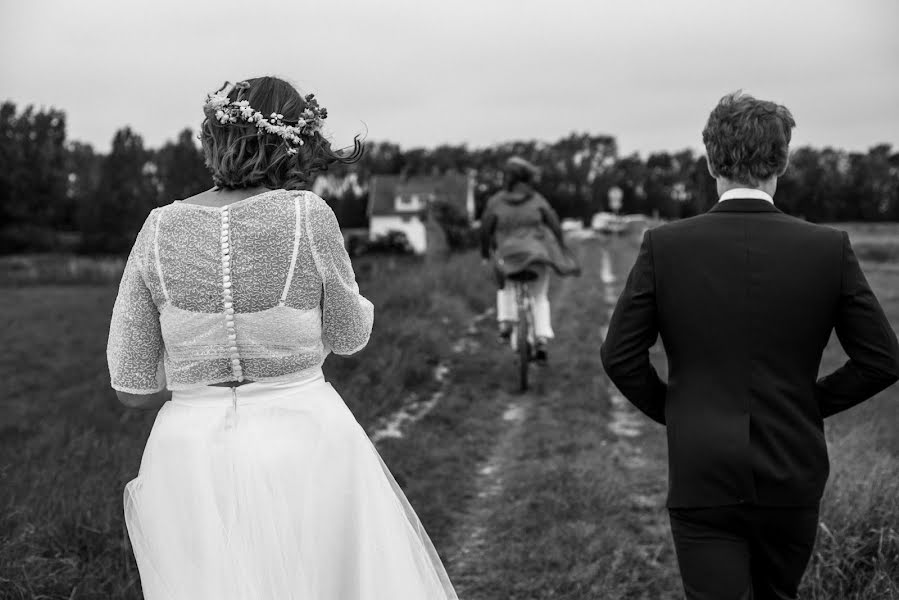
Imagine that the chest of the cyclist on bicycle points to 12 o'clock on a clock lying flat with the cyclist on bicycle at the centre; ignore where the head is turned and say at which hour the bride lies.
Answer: The bride is roughly at 6 o'clock from the cyclist on bicycle.

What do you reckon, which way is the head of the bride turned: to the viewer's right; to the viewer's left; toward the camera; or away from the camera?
away from the camera

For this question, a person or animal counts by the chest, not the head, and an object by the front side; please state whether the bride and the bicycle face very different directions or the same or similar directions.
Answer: same or similar directions

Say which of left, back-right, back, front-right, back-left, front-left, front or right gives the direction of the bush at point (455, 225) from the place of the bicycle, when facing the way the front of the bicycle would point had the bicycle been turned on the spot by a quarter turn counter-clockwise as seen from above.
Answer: right

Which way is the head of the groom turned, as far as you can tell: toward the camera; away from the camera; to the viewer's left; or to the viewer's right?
away from the camera

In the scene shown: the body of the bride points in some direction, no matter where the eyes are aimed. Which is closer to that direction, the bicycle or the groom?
the bicycle

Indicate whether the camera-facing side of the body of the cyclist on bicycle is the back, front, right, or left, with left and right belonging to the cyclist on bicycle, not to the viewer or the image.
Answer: back

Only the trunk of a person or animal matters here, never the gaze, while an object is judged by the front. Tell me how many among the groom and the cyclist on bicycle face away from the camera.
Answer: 2

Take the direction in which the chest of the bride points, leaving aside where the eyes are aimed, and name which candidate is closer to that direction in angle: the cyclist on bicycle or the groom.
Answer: the cyclist on bicycle

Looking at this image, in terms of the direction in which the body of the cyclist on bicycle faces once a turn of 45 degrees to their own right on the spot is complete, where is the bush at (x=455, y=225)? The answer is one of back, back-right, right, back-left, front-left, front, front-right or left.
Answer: front-left

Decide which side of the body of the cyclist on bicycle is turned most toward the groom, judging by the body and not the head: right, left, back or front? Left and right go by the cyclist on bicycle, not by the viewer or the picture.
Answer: back

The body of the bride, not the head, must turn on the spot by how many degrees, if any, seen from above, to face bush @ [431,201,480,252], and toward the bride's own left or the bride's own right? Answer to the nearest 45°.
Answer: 0° — they already face it

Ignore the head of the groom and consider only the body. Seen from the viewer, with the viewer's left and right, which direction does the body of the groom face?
facing away from the viewer

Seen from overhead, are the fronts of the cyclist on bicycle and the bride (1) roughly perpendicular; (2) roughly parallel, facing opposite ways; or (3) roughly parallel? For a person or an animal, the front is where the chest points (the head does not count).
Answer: roughly parallel

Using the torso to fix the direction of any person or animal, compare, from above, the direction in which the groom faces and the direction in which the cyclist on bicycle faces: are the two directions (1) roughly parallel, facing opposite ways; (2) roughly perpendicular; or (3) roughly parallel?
roughly parallel

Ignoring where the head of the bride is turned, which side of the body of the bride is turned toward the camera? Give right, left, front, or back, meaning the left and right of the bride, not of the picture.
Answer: back

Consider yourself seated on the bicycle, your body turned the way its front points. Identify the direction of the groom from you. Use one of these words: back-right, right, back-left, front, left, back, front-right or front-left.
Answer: back

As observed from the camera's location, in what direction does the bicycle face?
facing away from the viewer

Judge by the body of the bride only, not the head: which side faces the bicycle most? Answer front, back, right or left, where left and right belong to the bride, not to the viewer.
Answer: front
